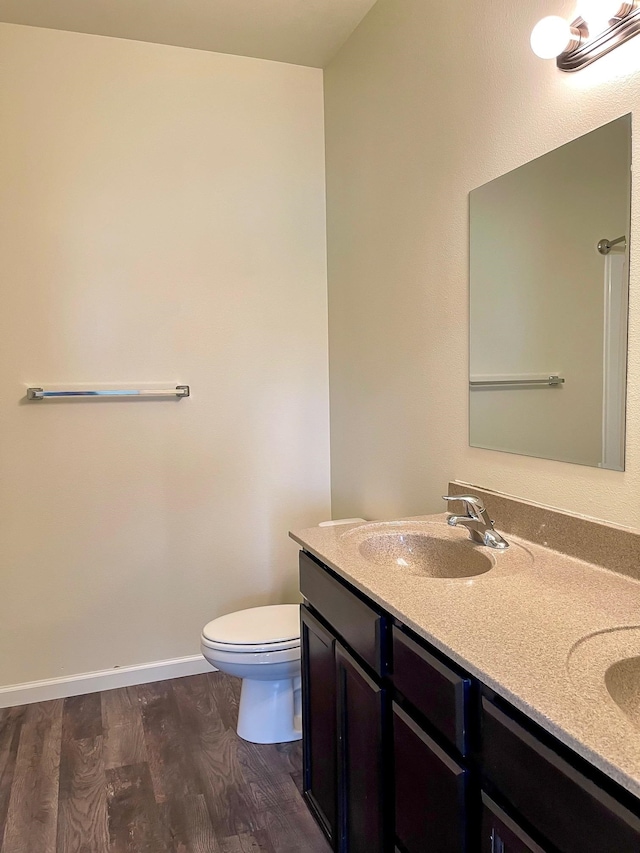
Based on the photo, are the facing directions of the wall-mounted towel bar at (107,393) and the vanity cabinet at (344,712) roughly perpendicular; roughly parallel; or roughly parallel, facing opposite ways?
roughly perpendicular

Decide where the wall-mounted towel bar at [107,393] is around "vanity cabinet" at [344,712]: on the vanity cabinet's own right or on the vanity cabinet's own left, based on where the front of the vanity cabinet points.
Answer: on the vanity cabinet's own right

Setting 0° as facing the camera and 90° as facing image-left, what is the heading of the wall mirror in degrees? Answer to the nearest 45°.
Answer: approximately 45°

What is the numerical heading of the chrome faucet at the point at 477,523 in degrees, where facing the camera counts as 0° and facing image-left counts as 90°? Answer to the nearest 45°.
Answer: approximately 45°

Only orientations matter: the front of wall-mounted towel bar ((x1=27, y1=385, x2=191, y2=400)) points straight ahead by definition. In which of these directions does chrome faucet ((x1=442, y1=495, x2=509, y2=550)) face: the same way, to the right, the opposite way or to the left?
to the right

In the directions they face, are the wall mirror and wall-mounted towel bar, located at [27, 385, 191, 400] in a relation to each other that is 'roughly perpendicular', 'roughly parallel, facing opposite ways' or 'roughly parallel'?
roughly perpendicular
